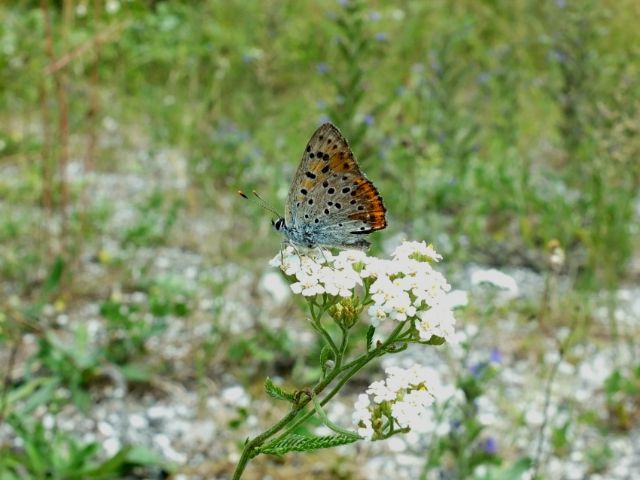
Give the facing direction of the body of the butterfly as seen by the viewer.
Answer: to the viewer's left
